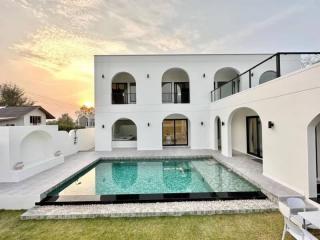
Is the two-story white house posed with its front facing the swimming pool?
yes

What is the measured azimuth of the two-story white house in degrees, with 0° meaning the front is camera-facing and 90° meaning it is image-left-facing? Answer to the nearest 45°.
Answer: approximately 0°

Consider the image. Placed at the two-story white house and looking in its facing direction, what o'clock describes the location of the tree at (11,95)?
The tree is roughly at 4 o'clock from the two-story white house.

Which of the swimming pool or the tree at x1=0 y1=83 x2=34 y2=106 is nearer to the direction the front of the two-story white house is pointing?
the swimming pool
